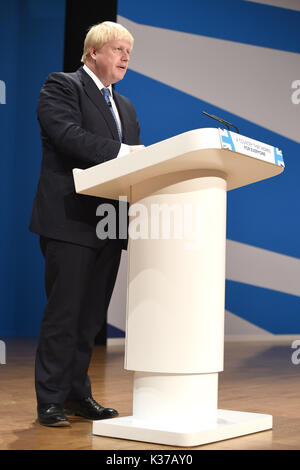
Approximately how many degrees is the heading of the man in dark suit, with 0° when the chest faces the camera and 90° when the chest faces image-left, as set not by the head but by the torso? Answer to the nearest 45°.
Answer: approximately 315°

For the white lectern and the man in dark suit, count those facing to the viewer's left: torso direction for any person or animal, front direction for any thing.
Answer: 0

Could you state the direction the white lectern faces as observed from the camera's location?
facing the viewer and to the right of the viewer
